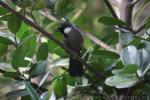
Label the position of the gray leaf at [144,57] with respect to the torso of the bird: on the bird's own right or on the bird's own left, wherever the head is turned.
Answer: on the bird's own left

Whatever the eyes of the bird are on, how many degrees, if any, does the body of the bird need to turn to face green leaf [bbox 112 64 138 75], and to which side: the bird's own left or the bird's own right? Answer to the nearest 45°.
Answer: approximately 90° to the bird's own left

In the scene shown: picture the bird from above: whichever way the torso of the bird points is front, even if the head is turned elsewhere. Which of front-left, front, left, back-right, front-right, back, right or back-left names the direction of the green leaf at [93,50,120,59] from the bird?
left
